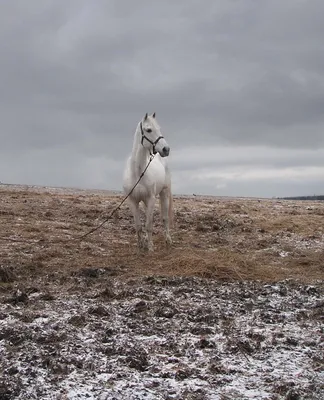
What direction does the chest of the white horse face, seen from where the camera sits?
toward the camera
